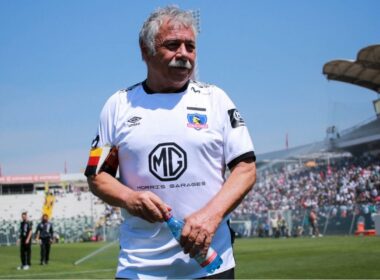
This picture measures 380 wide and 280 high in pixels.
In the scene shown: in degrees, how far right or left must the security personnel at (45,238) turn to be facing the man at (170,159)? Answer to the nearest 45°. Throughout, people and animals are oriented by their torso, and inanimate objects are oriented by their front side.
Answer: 0° — it already faces them

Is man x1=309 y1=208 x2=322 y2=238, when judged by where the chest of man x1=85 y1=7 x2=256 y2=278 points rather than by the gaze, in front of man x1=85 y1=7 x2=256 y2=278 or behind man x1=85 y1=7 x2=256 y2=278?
behind

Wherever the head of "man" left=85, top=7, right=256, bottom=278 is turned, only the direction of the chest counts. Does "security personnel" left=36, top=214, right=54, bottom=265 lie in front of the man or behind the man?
behind

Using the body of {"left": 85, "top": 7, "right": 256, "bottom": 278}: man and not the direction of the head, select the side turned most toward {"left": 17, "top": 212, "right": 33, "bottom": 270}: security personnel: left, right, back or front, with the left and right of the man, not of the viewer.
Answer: back

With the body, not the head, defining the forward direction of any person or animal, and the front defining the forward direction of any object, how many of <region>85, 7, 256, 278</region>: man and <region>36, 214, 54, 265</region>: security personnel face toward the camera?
2

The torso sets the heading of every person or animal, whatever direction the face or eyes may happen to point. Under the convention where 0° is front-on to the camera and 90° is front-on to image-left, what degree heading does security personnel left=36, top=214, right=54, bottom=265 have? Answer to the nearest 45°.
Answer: approximately 0°
